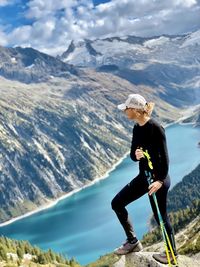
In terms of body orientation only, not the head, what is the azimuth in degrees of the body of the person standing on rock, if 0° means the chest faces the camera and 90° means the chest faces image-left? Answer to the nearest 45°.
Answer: approximately 90°

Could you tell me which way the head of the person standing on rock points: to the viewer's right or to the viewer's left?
to the viewer's left
